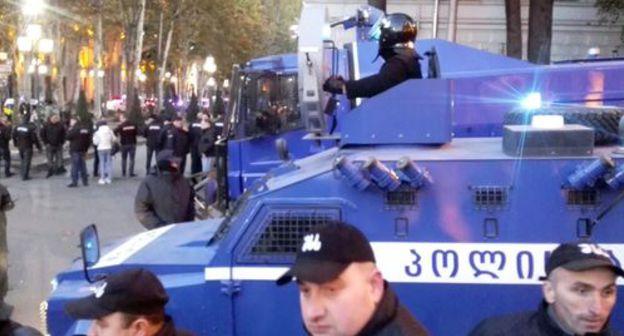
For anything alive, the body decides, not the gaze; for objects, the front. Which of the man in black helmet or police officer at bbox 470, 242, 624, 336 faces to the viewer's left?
the man in black helmet

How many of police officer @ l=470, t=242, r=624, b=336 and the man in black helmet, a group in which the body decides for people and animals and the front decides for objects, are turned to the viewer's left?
1

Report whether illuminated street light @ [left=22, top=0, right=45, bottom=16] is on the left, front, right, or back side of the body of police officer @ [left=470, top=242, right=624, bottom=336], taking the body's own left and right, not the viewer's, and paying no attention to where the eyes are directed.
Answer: back

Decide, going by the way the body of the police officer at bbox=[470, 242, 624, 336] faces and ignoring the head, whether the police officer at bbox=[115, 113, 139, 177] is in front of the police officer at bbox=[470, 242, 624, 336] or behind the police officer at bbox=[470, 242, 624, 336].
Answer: behind

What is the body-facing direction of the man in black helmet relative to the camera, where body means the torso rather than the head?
to the viewer's left

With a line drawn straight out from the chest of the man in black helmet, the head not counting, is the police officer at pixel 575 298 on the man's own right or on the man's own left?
on the man's own left

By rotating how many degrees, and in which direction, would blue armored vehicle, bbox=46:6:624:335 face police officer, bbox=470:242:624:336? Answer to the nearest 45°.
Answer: approximately 90° to its left

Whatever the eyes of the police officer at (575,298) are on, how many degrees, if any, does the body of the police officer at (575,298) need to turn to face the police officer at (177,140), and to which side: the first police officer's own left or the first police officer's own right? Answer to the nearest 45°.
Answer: approximately 180°

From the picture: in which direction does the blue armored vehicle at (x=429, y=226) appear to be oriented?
to the viewer's left

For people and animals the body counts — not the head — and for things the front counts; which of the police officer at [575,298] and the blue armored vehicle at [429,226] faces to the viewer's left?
the blue armored vehicle
